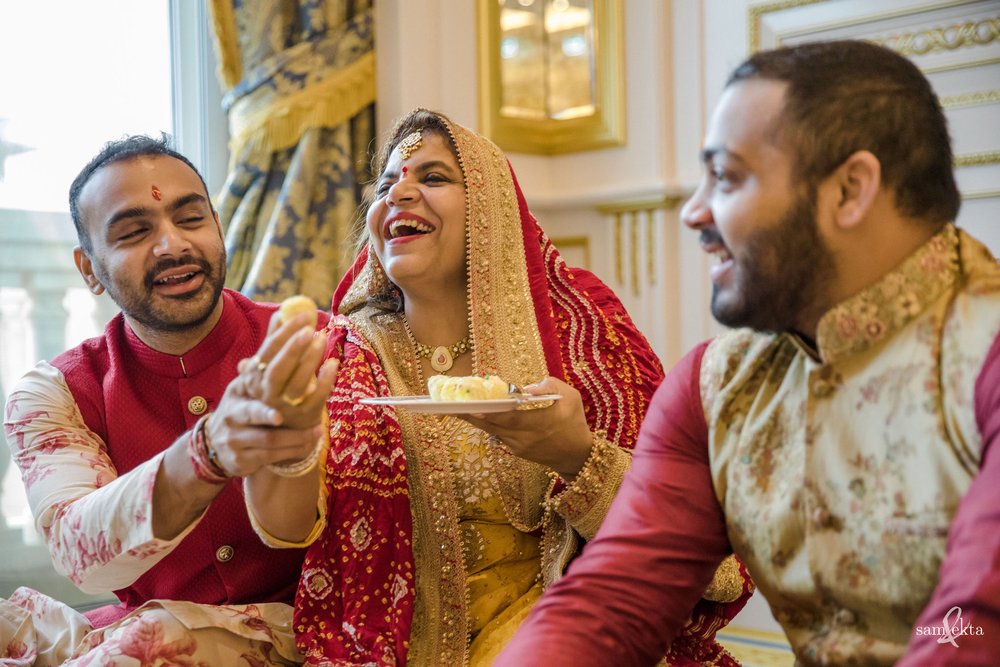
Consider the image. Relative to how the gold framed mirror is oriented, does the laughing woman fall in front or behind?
in front

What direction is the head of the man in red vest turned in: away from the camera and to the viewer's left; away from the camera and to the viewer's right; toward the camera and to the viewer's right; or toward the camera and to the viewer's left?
toward the camera and to the viewer's right

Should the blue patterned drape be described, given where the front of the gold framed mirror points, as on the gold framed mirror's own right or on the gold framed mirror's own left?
on the gold framed mirror's own right

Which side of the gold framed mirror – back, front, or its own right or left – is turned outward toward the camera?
front

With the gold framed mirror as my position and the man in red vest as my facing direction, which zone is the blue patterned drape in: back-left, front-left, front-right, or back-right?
front-right

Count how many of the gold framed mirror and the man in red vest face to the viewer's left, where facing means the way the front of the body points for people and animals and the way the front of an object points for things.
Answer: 0

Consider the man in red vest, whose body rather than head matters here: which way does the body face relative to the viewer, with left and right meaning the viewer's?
facing the viewer and to the right of the viewer

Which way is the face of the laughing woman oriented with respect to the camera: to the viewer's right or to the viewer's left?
to the viewer's left

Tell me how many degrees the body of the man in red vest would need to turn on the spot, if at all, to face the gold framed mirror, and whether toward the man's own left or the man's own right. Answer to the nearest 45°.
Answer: approximately 90° to the man's own left
